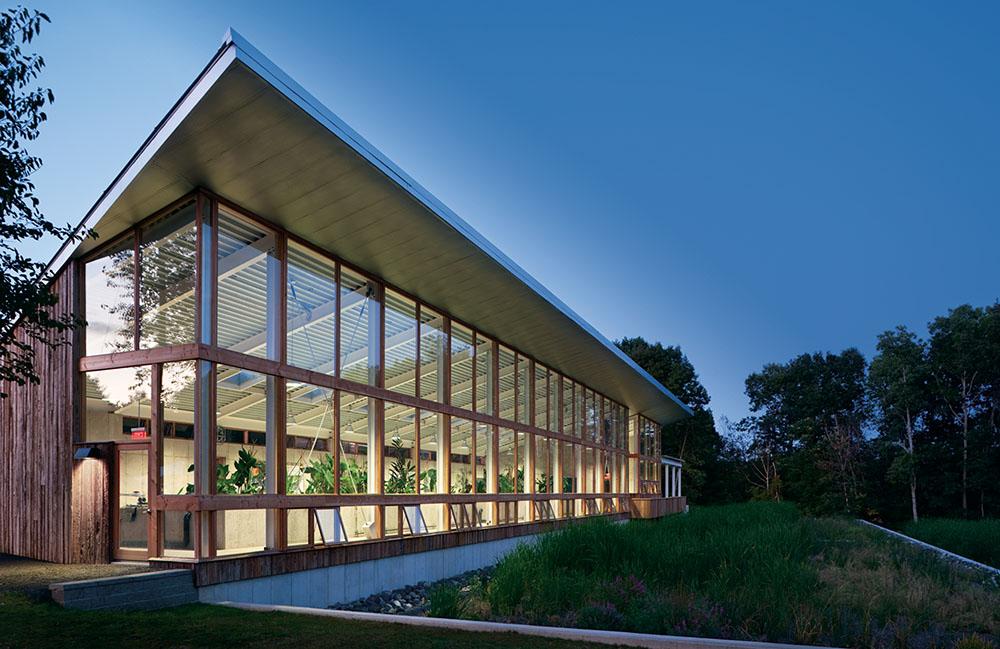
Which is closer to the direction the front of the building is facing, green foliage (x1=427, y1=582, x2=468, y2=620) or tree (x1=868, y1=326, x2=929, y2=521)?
the green foliage

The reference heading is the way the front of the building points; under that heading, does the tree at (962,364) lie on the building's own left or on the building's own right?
on the building's own left

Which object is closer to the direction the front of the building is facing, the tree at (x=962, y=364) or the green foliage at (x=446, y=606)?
the green foliage

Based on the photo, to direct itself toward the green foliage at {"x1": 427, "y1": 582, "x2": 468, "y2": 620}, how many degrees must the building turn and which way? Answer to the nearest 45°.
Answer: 0° — it already faces it

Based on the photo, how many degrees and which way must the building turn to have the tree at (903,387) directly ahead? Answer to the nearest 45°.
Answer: approximately 90° to its left

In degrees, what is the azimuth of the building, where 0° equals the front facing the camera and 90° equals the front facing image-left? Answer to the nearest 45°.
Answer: approximately 315°
